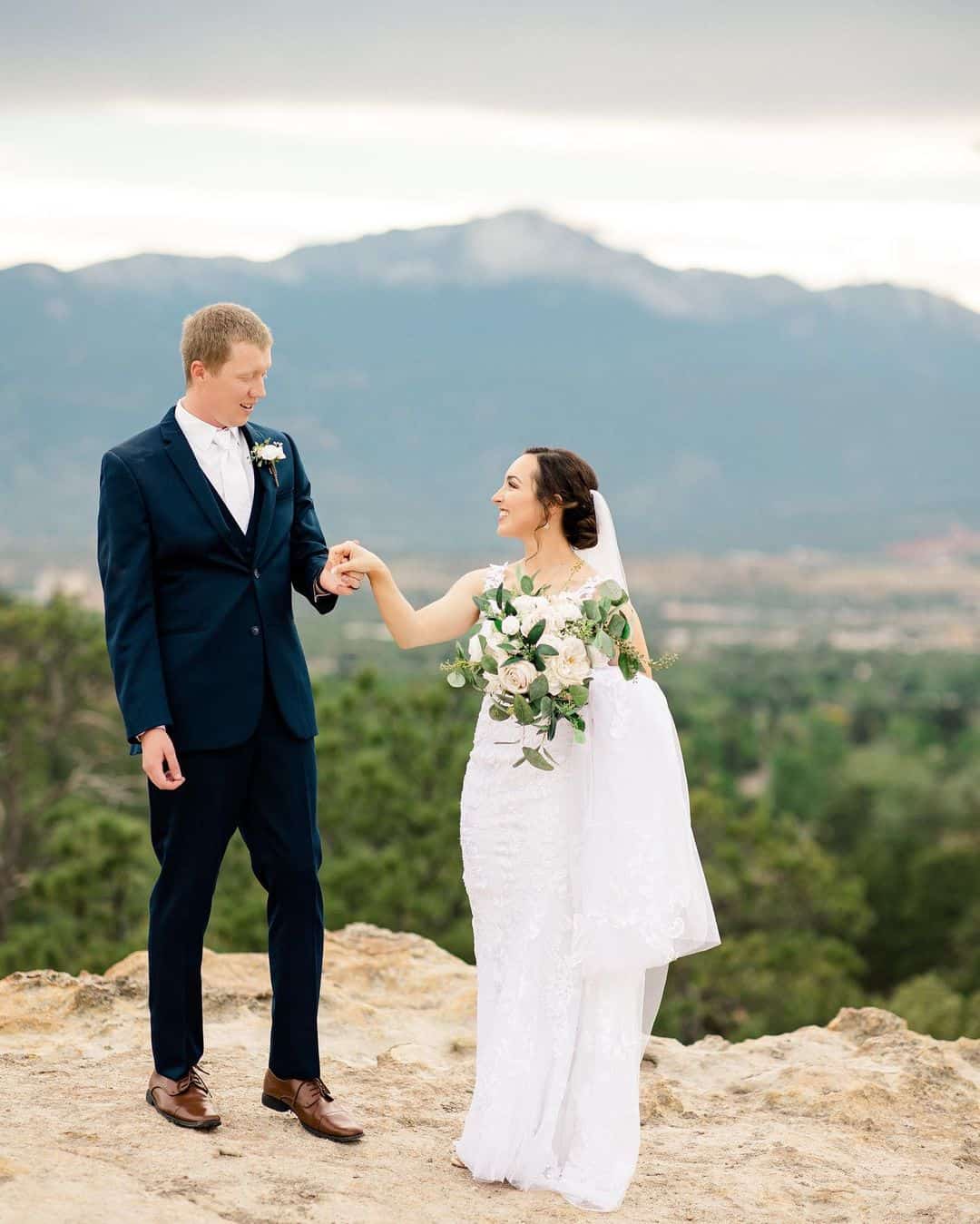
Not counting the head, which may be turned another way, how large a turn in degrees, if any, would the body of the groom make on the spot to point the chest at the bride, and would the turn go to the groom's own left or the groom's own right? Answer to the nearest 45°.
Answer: approximately 45° to the groom's own left

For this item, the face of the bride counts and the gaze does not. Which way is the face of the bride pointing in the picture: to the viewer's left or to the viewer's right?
to the viewer's left

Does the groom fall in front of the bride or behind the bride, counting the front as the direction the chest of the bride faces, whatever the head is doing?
in front

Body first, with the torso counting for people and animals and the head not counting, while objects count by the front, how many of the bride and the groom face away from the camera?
0

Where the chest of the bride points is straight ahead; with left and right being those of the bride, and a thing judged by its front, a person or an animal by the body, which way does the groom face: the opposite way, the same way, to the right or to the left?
to the left

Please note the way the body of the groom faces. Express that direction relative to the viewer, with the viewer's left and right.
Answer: facing the viewer and to the right of the viewer
